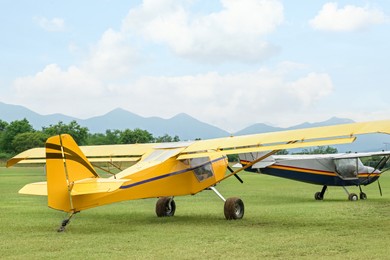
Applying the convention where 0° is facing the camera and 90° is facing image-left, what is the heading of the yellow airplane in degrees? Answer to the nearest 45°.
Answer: approximately 225°
